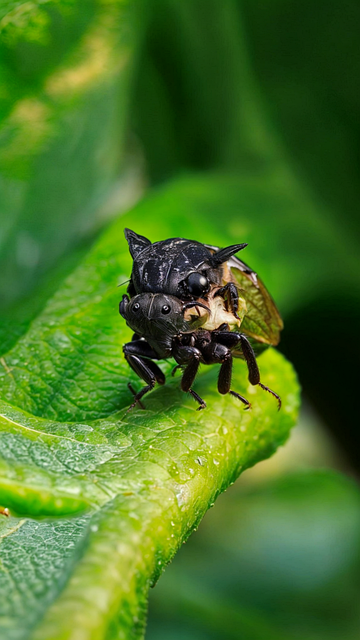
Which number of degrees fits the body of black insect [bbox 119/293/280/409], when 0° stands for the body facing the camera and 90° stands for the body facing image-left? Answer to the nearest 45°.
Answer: approximately 45°

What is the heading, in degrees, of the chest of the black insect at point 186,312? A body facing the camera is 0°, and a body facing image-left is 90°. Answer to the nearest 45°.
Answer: approximately 45°
